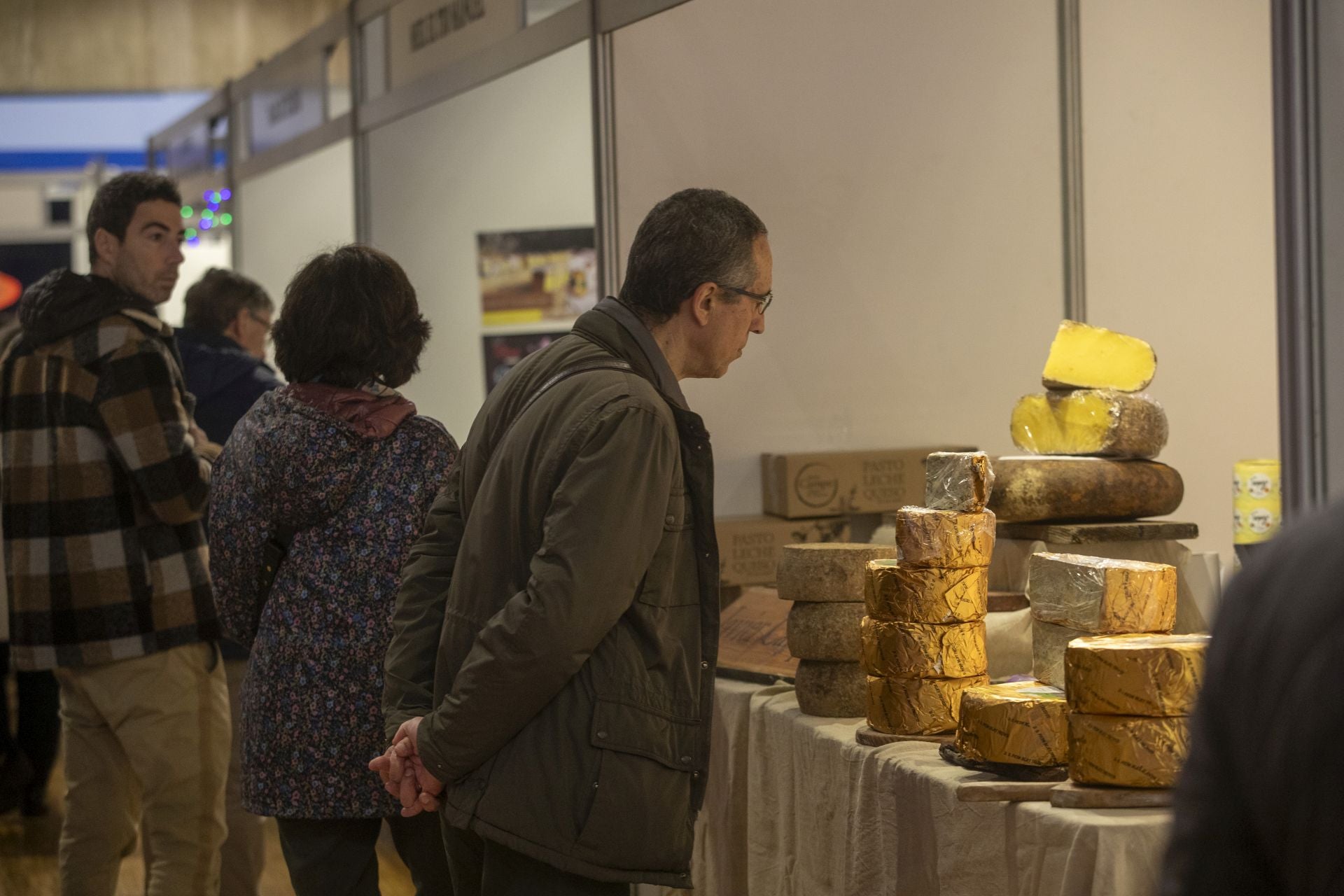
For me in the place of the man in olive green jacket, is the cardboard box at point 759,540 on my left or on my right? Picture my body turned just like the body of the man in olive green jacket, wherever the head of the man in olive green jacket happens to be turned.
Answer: on my left

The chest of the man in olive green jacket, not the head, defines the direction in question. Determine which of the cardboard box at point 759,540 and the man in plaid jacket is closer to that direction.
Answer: the cardboard box

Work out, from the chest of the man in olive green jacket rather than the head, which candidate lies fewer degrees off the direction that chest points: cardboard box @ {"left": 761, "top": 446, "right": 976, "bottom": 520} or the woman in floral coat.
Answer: the cardboard box

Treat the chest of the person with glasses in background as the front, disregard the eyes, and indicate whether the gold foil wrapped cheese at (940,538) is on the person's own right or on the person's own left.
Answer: on the person's own right

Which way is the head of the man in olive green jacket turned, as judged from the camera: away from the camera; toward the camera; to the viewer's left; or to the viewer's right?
to the viewer's right

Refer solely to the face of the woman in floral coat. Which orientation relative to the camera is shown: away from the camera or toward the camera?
away from the camera

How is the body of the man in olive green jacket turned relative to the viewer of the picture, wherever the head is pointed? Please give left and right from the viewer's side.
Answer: facing to the right of the viewer

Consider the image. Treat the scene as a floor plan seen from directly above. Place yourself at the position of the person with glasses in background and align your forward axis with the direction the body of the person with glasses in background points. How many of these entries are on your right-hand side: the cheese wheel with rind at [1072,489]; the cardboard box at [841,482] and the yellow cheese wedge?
3

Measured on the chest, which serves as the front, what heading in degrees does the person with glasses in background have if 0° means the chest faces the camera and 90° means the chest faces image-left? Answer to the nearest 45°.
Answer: approximately 225°
